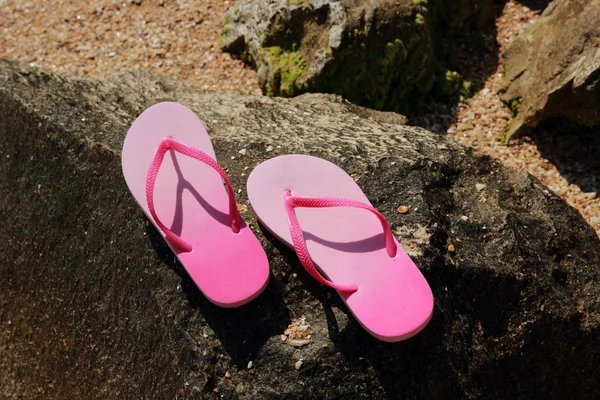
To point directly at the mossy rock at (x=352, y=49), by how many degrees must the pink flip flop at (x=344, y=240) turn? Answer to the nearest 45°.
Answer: approximately 45° to its right

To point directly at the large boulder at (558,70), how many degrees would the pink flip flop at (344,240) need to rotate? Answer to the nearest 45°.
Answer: approximately 90° to its right

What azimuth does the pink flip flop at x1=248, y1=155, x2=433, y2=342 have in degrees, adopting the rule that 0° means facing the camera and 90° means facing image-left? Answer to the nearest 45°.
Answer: approximately 135°

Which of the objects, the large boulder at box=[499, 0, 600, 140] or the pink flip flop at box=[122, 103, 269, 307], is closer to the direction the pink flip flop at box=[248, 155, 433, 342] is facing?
the pink flip flop

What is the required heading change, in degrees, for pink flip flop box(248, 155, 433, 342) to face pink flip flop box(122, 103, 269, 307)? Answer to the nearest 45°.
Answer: approximately 45° to its left

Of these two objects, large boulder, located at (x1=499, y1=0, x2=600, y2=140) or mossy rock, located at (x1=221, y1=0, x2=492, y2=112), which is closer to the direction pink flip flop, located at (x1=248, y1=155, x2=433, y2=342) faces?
the mossy rock
